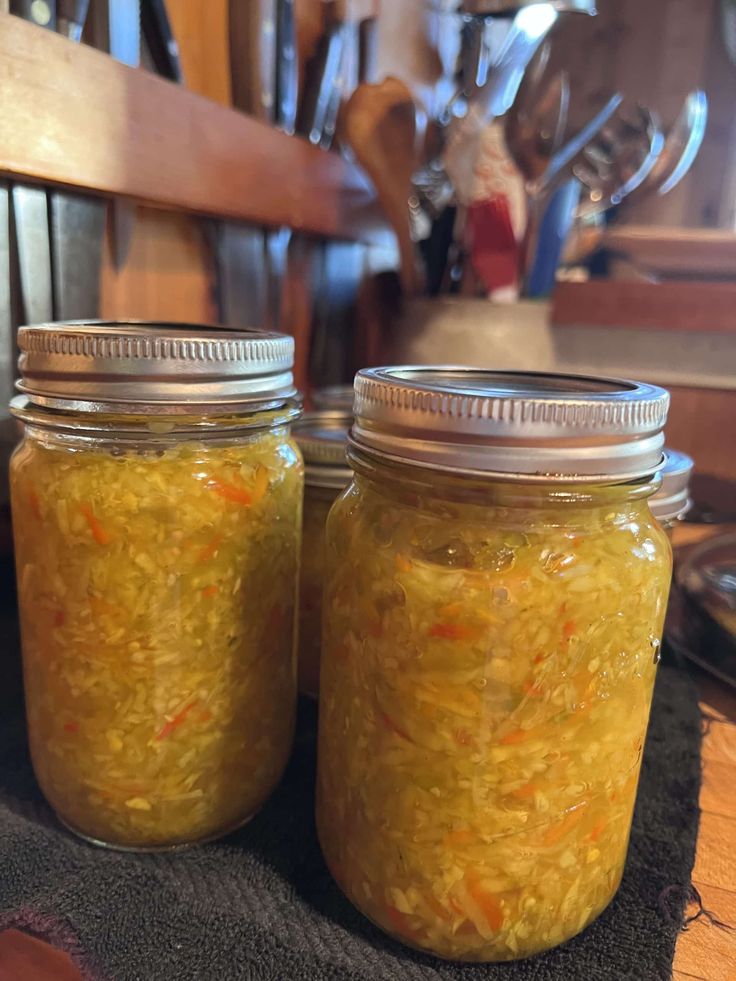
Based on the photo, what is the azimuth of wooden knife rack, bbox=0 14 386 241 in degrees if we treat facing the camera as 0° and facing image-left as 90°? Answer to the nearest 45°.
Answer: approximately 315°

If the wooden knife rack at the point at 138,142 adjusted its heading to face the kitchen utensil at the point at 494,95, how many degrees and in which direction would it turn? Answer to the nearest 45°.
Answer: approximately 90° to its left

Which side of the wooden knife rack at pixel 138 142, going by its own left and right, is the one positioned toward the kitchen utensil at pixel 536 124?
left
